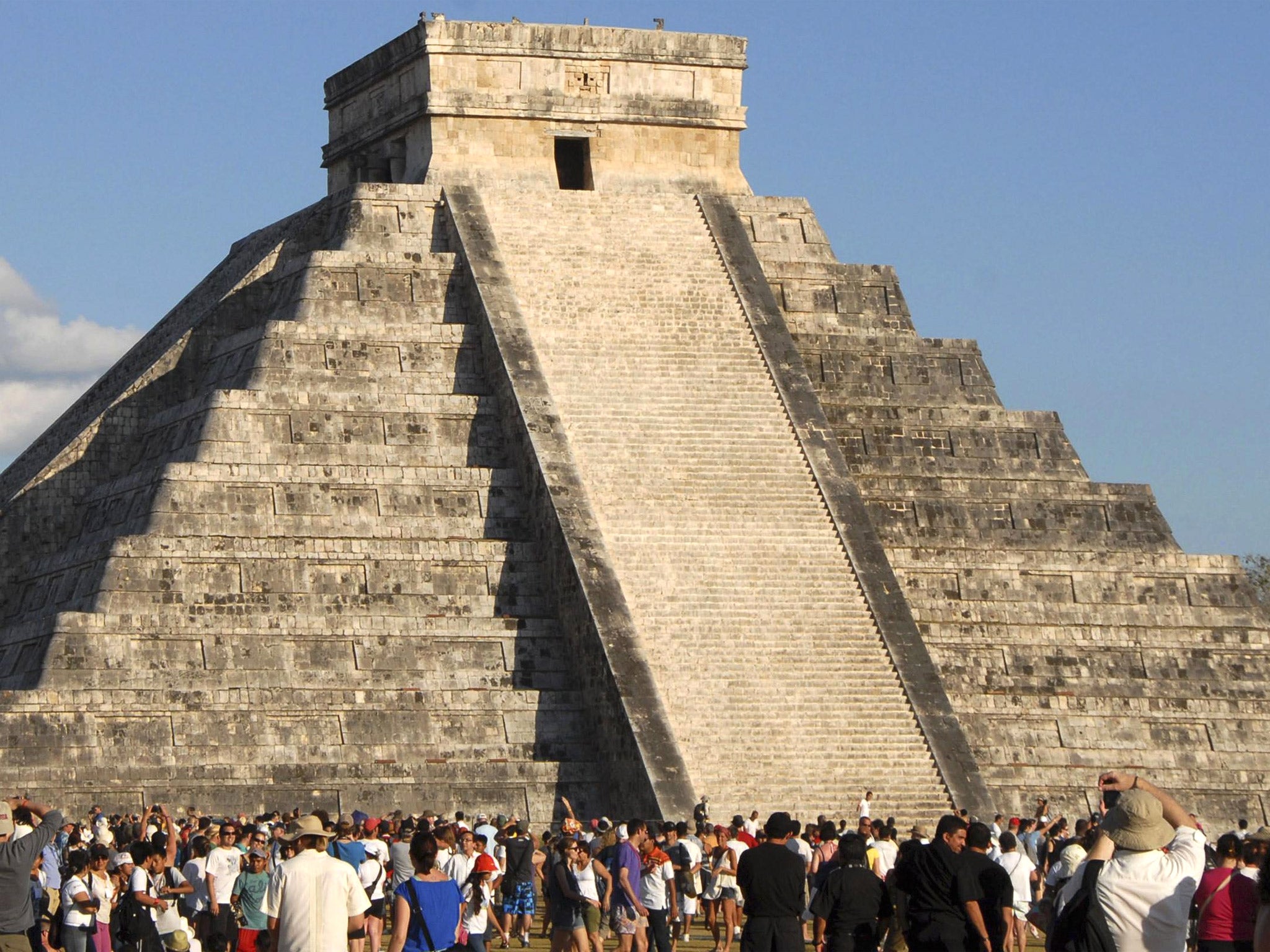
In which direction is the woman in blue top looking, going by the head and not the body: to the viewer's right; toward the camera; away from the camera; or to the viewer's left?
away from the camera

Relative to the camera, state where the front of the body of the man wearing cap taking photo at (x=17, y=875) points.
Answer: away from the camera

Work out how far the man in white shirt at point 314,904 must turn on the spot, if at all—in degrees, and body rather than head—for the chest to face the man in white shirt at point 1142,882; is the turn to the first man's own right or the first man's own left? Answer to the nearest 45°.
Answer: approximately 135° to the first man's own right

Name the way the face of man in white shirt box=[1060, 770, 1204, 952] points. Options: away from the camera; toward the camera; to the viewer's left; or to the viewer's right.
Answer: away from the camera

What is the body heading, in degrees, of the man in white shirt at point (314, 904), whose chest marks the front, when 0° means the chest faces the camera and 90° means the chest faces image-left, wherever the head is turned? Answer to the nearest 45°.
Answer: approximately 180°

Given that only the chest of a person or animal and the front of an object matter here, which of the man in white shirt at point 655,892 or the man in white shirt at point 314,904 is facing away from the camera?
the man in white shirt at point 314,904

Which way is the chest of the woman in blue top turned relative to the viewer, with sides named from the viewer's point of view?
facing away from the viewer

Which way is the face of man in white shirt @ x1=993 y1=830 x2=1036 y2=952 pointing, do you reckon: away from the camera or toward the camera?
away from the camera

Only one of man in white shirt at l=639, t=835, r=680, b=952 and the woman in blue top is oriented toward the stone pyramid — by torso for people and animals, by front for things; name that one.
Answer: the woman in blue top

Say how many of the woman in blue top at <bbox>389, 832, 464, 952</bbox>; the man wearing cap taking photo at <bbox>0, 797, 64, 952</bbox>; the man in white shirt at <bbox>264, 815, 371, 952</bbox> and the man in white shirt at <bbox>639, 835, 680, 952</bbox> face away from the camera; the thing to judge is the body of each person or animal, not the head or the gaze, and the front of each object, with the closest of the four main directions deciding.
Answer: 3
